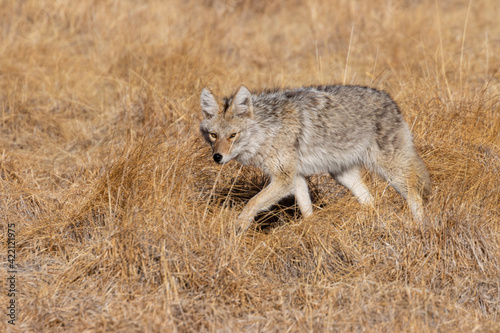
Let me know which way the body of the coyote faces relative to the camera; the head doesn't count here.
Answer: to the viewer's left
